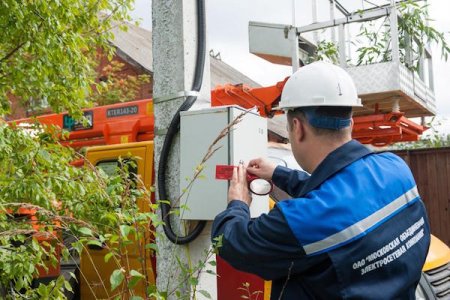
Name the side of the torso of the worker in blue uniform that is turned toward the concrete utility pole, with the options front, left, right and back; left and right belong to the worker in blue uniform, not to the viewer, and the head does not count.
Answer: front

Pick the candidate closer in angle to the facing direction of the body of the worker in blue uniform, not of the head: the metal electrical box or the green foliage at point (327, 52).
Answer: the metal electrical box

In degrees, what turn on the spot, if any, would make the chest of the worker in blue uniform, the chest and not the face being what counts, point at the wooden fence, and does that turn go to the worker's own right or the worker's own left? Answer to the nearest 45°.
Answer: approximately 45° to the worker's own right

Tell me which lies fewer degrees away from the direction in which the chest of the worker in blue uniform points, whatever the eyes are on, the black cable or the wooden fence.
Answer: the black cable

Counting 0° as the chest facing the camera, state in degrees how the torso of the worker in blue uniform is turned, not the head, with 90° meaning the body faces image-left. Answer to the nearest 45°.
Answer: approximately 135°

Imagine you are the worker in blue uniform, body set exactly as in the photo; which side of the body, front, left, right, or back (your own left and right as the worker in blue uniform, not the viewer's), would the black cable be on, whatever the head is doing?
front

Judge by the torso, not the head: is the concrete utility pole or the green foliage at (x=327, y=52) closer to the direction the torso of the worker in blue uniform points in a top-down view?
the concrete utility pole

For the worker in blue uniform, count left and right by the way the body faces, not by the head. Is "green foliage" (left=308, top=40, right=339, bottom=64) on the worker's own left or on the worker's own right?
on the worker's own right

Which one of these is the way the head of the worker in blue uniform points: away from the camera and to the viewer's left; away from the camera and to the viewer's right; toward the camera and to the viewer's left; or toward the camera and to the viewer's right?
away from the camera and to the viewer's left
